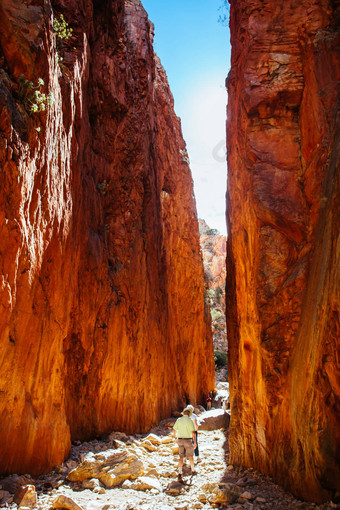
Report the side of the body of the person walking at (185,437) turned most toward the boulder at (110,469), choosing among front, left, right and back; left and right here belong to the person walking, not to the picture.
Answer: left

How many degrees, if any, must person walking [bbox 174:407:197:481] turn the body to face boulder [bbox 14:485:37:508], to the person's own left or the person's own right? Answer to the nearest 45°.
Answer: approximately 135° to the person's own left

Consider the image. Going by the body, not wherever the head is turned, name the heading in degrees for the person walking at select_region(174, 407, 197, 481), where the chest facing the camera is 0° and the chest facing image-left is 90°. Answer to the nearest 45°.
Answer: approximately 180°

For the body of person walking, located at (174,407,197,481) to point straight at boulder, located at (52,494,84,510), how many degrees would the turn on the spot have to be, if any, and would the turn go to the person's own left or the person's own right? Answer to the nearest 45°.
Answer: approximately 135° to the person's own left

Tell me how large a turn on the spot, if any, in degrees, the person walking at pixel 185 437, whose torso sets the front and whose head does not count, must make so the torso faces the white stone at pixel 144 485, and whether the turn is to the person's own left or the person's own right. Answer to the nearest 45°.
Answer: approximately 135° to the person's own left
